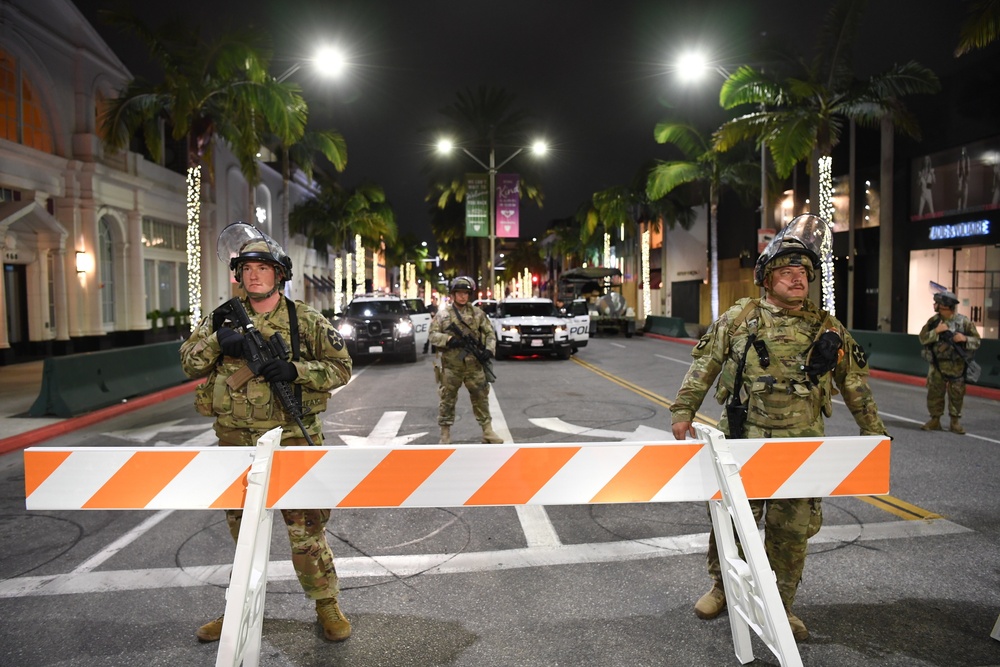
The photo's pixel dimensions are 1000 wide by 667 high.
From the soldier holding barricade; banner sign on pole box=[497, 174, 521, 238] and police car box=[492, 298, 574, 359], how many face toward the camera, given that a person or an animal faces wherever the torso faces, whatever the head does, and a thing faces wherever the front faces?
3

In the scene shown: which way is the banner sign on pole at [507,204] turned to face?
toward the camera

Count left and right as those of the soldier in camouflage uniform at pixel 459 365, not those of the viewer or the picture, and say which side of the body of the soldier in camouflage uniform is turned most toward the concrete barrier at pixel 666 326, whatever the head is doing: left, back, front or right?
back

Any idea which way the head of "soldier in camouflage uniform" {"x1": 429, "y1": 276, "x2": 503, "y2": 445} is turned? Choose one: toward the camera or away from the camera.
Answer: toward the camera

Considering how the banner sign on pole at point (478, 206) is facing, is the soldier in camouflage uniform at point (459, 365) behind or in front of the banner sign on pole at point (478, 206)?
in front

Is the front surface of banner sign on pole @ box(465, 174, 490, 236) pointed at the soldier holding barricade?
yes

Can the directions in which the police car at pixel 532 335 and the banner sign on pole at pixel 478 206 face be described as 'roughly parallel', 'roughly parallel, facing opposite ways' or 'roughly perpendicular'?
roughly parallel

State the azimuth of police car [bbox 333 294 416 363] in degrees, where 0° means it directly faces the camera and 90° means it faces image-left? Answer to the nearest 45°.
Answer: approximately 0°

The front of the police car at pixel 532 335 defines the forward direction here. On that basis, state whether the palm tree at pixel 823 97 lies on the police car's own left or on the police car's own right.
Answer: on the police car's own left

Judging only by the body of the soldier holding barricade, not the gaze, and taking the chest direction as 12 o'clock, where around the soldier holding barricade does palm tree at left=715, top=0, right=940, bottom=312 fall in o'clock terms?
The palm tree is roughly at 6 o'clock from the soldier holding barricade.

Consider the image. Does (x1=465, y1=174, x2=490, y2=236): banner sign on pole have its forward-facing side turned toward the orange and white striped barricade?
yes

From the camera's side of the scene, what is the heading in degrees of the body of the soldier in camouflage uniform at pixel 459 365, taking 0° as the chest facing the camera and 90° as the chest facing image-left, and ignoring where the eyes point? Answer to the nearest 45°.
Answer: approximately 0°

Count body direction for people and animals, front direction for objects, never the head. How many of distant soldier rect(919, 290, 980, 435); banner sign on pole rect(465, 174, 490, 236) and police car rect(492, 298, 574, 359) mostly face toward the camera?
3

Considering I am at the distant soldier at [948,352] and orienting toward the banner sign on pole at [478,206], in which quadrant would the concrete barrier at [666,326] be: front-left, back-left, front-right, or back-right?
front-right

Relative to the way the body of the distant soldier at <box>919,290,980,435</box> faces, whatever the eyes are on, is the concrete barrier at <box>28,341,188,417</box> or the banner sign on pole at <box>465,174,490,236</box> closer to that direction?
the concrete barrier

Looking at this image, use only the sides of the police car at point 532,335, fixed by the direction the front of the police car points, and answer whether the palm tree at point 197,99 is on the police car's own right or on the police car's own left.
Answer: on the police car's own right

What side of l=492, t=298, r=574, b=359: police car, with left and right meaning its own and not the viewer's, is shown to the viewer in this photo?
front

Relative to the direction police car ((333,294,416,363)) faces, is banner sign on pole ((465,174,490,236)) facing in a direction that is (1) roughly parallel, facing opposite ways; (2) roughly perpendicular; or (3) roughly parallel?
roughly parallel
